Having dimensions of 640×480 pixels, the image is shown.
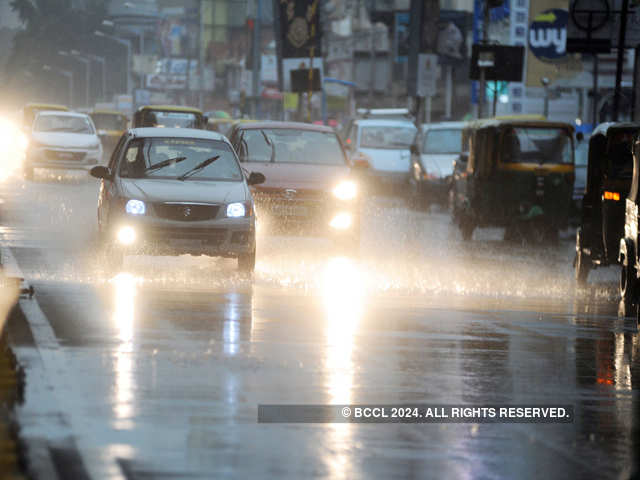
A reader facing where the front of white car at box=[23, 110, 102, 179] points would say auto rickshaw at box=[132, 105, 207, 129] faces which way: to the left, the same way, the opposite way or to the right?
the same way

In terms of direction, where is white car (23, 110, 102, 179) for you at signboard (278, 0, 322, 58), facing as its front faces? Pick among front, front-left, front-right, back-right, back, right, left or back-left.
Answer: front-right

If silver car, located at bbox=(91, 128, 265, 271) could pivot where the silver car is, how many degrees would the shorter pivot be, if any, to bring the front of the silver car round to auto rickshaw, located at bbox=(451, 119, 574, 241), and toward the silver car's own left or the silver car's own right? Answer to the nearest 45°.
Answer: approximately 135° to the silver car's own left

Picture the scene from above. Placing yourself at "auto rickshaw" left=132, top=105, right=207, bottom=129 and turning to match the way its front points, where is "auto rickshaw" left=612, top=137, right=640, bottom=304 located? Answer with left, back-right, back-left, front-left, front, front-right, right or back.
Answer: front

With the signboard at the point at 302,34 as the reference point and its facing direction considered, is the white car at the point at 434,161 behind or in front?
in front

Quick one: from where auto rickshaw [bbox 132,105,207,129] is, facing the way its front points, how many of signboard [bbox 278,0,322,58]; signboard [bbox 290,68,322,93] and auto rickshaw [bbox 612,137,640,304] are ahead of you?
1

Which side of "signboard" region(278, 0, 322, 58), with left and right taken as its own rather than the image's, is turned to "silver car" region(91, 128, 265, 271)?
front

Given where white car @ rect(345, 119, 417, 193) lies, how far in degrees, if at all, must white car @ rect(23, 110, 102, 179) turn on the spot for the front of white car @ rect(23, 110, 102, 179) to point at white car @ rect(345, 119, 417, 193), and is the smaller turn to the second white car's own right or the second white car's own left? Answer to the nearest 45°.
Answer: approximately 90° to the second white car's own left

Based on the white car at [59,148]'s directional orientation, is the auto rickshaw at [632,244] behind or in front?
in front

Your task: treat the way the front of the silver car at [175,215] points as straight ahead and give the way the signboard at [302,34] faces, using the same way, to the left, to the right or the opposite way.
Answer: the same way

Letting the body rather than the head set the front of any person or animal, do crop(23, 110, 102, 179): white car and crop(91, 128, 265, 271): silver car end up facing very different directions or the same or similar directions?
same or similar directions

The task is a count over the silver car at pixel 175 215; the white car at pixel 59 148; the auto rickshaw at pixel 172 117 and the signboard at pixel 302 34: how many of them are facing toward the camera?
4

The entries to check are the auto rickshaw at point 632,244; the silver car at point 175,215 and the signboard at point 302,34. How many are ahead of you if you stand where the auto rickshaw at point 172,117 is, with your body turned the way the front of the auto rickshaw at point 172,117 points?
2

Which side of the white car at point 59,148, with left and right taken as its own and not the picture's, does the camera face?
front

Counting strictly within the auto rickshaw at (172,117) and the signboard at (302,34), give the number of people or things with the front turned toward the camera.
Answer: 2

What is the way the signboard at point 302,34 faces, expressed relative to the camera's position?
facing the viewer
